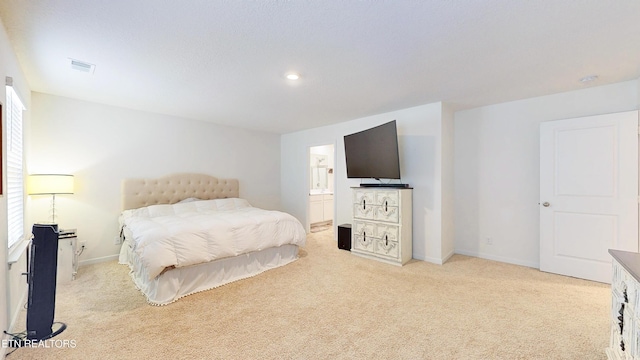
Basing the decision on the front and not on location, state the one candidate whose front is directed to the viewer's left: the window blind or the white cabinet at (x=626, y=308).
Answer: the white cabinet

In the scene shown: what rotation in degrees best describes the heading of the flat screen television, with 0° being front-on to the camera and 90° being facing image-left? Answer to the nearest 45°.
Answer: approximately 45°

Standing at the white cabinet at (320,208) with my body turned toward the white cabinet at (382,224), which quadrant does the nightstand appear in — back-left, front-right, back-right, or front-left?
front-right

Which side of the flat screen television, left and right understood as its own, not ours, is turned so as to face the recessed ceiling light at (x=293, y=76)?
front

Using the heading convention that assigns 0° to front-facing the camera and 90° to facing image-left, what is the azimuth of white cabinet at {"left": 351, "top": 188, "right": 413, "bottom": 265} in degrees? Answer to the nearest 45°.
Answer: approximately 45°

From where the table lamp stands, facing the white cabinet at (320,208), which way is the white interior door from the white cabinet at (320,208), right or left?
right

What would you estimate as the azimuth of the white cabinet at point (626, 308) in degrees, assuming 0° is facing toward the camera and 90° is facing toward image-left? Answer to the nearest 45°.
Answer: approximately 90°

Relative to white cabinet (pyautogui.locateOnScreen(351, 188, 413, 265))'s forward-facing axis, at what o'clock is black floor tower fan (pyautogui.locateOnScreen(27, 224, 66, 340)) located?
The black floor tower fan is roughly at 12 o'clock from the white cabinet.

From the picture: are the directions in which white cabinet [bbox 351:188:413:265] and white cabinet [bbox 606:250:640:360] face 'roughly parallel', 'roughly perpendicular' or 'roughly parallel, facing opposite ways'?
roughly perpendicular

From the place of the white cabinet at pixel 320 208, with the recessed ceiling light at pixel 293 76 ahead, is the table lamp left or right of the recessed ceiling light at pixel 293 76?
right

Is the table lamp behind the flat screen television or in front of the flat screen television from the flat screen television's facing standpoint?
in front

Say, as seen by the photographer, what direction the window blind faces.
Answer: facing to the right of the viewer

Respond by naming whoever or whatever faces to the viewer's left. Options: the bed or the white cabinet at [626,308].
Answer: the white cabinet
